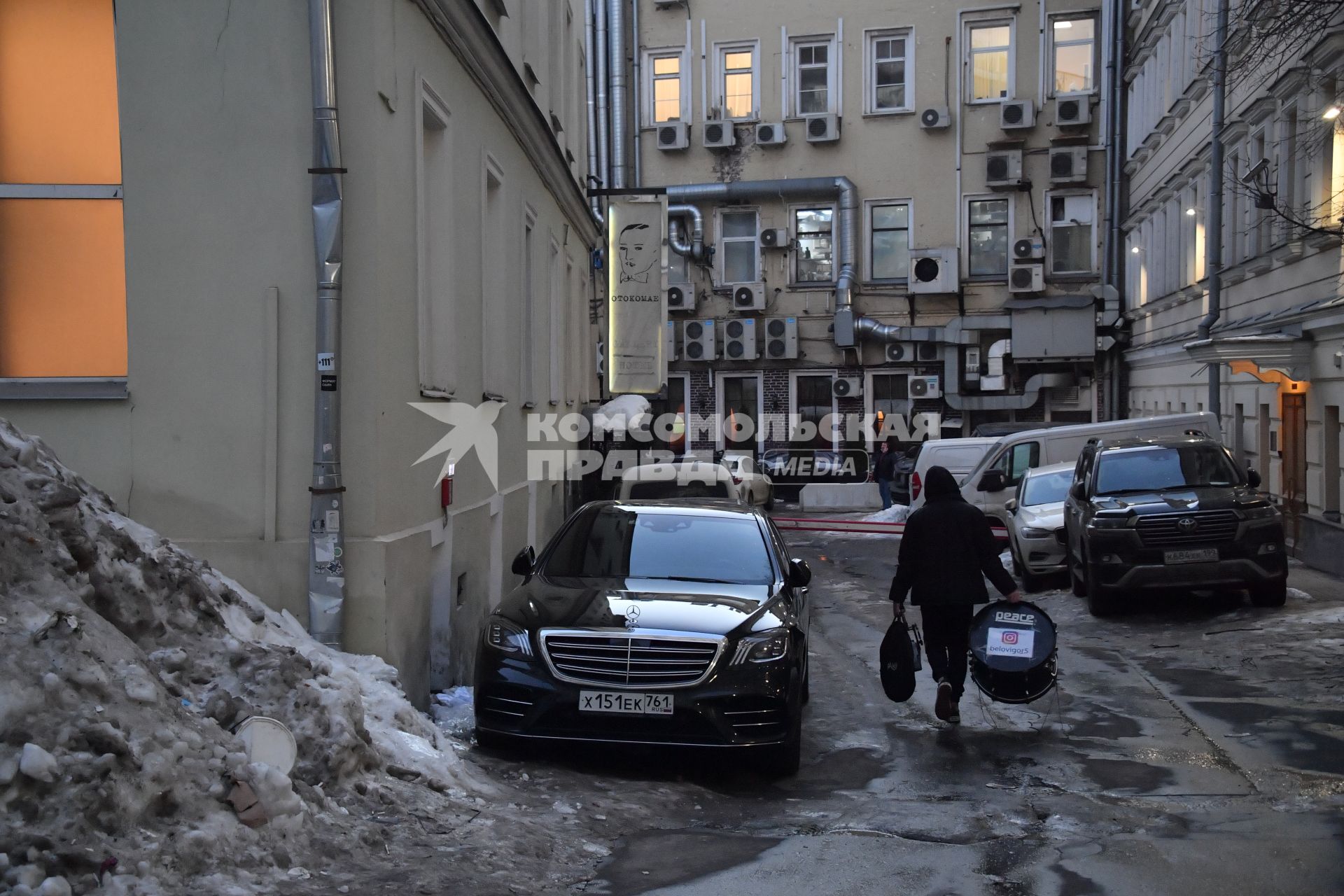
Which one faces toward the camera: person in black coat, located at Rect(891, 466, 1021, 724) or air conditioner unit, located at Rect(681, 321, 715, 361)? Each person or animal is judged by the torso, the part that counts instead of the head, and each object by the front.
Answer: the air conditioner unit

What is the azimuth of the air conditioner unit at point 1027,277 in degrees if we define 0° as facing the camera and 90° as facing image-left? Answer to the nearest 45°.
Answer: approximately 0°

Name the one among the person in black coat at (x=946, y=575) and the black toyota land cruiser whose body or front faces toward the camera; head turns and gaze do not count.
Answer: the black toyota land cruiser

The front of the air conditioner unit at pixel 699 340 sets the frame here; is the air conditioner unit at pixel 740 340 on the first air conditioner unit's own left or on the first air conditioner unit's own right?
on the first air conditioner unit's own left

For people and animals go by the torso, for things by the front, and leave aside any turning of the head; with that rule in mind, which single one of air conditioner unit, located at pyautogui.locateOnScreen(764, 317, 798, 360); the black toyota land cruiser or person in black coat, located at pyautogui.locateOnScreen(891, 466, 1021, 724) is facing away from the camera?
the person in black coat

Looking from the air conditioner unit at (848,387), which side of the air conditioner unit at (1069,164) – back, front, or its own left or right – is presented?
right

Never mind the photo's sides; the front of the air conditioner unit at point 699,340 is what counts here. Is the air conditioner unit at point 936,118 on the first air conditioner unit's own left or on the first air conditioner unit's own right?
on the first air conditioner unit's own left

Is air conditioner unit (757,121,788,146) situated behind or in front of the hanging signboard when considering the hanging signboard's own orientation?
behind

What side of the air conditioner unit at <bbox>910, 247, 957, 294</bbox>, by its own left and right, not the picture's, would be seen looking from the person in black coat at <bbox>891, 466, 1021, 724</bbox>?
front

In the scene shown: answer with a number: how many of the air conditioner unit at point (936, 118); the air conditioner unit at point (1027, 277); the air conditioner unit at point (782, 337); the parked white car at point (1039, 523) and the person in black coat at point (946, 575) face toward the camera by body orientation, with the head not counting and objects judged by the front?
4

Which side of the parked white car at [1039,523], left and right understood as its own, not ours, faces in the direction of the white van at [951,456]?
back

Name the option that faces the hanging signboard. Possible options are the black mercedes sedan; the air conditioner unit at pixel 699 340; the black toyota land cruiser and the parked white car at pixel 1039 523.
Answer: the air conditioner unit

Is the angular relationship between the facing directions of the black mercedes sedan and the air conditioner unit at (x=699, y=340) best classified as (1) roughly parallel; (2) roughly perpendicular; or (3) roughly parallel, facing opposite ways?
roughly parallel

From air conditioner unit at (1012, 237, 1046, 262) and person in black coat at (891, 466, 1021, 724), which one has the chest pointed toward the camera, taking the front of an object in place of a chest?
the air conditioner unit

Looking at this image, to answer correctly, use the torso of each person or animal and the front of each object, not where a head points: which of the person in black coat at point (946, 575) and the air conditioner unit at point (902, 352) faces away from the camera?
the person in black coat

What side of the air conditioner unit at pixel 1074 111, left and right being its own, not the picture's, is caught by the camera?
front

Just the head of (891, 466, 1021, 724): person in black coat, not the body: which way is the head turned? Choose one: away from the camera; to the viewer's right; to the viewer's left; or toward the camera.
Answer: away from the camera

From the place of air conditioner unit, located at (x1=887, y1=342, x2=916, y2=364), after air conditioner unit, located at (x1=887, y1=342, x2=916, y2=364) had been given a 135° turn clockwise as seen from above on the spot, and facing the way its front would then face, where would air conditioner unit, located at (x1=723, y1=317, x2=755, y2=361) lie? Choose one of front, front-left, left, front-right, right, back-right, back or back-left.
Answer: front-left

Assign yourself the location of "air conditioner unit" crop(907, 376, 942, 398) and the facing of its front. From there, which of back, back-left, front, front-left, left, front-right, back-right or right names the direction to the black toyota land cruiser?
front

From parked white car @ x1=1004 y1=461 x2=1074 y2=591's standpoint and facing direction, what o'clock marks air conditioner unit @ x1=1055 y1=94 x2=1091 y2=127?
The air conditioner unit is roughly at 6 o'clock from the parked white car.

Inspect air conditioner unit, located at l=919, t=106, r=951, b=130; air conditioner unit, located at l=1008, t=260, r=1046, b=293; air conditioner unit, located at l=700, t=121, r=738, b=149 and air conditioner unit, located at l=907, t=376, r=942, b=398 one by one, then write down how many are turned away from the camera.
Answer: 0

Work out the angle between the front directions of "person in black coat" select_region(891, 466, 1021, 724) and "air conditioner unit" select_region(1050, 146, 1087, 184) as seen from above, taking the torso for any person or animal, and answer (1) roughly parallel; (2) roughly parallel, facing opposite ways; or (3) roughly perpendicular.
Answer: roughly parallel, facing opposite ways
